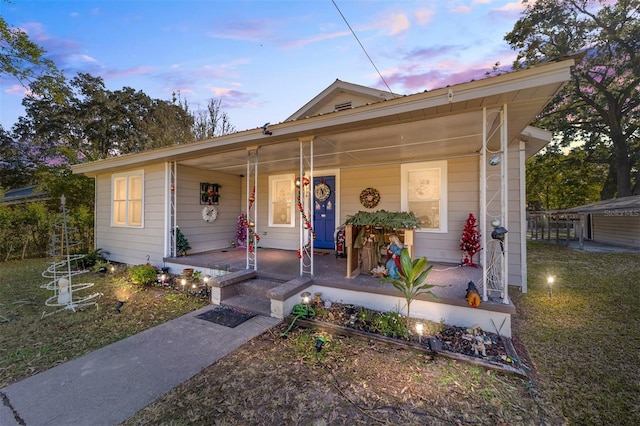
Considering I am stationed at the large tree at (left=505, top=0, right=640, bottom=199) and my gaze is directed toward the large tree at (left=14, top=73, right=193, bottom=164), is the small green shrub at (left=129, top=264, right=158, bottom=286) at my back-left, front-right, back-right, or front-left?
front-left

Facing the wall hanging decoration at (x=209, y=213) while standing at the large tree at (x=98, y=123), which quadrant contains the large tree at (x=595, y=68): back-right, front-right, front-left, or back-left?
front-left

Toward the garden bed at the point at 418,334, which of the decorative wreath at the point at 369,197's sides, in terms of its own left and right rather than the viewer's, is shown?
front

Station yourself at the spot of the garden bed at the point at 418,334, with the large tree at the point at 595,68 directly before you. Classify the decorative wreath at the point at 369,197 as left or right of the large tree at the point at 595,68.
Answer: left

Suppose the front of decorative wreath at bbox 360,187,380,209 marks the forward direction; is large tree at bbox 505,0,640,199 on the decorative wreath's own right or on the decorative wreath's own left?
on the decorative wreath's own left

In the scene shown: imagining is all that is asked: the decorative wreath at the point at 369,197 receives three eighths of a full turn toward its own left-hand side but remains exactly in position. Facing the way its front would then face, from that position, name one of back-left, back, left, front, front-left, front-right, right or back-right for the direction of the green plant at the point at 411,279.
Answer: back-right

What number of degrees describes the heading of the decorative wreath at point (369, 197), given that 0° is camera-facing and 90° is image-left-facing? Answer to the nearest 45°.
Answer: approximately 0°

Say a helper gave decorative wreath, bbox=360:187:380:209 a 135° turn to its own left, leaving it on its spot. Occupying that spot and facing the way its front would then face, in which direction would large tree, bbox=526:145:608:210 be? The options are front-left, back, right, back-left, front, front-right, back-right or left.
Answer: front

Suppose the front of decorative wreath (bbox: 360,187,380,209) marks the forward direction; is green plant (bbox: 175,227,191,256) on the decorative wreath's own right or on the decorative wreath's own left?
on the decorative wreath's own right

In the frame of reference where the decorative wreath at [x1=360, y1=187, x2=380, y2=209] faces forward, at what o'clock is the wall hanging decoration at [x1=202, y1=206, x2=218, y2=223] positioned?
The wall hanging decoration is roughly at 3 o'clock from the decorative wreath.
